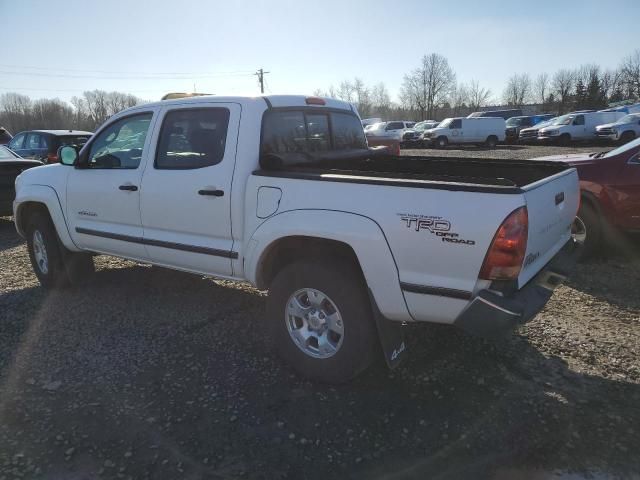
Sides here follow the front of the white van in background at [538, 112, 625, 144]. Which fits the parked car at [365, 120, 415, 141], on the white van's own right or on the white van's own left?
on the white van's own right

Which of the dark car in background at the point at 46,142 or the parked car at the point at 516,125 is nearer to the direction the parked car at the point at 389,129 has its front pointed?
the dark car in background

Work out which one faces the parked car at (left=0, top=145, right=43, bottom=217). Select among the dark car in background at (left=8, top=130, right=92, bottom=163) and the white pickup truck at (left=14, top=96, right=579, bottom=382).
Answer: the white pickup truck

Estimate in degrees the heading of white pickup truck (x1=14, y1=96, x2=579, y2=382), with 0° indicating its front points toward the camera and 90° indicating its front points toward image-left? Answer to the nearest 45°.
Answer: approximately 135°

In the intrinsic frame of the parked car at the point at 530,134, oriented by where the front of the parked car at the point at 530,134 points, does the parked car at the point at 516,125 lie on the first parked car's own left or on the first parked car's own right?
on the first parked car's own right

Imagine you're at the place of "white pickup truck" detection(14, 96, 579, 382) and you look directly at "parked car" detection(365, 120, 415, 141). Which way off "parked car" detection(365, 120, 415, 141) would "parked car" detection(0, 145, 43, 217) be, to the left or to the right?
left
